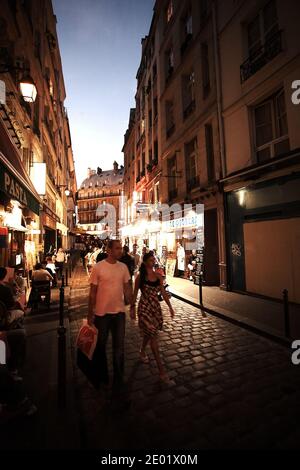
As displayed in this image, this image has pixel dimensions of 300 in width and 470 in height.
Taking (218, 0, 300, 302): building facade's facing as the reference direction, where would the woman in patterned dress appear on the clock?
The woman in patterned dress is roughly at 11 o'clock from the building facade.

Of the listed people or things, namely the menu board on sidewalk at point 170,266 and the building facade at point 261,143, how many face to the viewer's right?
0

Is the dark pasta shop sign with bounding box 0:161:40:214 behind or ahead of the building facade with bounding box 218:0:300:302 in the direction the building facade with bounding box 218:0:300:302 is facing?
ahead

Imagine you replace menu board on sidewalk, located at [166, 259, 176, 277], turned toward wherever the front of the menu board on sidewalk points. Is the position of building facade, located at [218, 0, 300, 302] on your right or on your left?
on your left

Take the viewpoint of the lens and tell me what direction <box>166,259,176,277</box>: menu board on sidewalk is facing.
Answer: facing the viewer and to the left of the viewer

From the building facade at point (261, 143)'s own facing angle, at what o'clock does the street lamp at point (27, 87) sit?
The street lamp is roughly at 12 o'clock from the building facade.

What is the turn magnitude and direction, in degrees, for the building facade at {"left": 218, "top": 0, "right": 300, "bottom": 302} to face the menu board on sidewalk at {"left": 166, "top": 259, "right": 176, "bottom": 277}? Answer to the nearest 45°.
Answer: approximately 90° to its right

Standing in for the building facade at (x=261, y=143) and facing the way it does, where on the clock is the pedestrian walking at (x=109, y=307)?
The pedestrian walking is roughly at 11 o'clock from the building facade.

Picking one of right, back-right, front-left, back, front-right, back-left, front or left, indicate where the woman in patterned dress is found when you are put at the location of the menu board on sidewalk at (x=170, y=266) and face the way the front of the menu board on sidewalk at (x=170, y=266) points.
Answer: front-left
